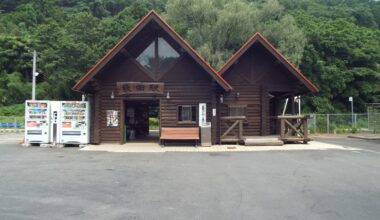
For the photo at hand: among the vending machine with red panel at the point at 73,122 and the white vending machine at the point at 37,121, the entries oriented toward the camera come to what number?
2

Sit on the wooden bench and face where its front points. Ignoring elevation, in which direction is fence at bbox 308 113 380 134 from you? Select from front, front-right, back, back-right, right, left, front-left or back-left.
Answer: back-left

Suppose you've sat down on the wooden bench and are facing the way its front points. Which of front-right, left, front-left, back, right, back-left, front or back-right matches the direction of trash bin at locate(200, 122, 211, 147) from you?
left

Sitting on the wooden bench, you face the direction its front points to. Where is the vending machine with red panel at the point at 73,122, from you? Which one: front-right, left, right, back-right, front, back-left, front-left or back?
right

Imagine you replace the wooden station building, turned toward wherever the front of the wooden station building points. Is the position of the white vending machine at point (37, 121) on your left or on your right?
on your right

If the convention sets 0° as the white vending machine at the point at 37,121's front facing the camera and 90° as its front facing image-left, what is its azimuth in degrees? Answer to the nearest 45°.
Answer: approximately 0°

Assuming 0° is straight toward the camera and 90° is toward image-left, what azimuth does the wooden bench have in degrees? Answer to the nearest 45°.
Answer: approximately 0°

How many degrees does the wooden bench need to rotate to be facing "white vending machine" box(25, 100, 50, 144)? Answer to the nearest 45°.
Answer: approximately 90° to its right

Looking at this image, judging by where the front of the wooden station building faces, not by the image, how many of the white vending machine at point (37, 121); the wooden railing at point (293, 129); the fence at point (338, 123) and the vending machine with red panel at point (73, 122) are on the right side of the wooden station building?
2

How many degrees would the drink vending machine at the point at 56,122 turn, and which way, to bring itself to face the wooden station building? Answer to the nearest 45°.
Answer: approximately 90° to its left

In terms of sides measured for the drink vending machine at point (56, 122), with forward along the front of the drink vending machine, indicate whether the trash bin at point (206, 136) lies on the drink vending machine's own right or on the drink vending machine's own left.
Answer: on the drink vending machine's own left
